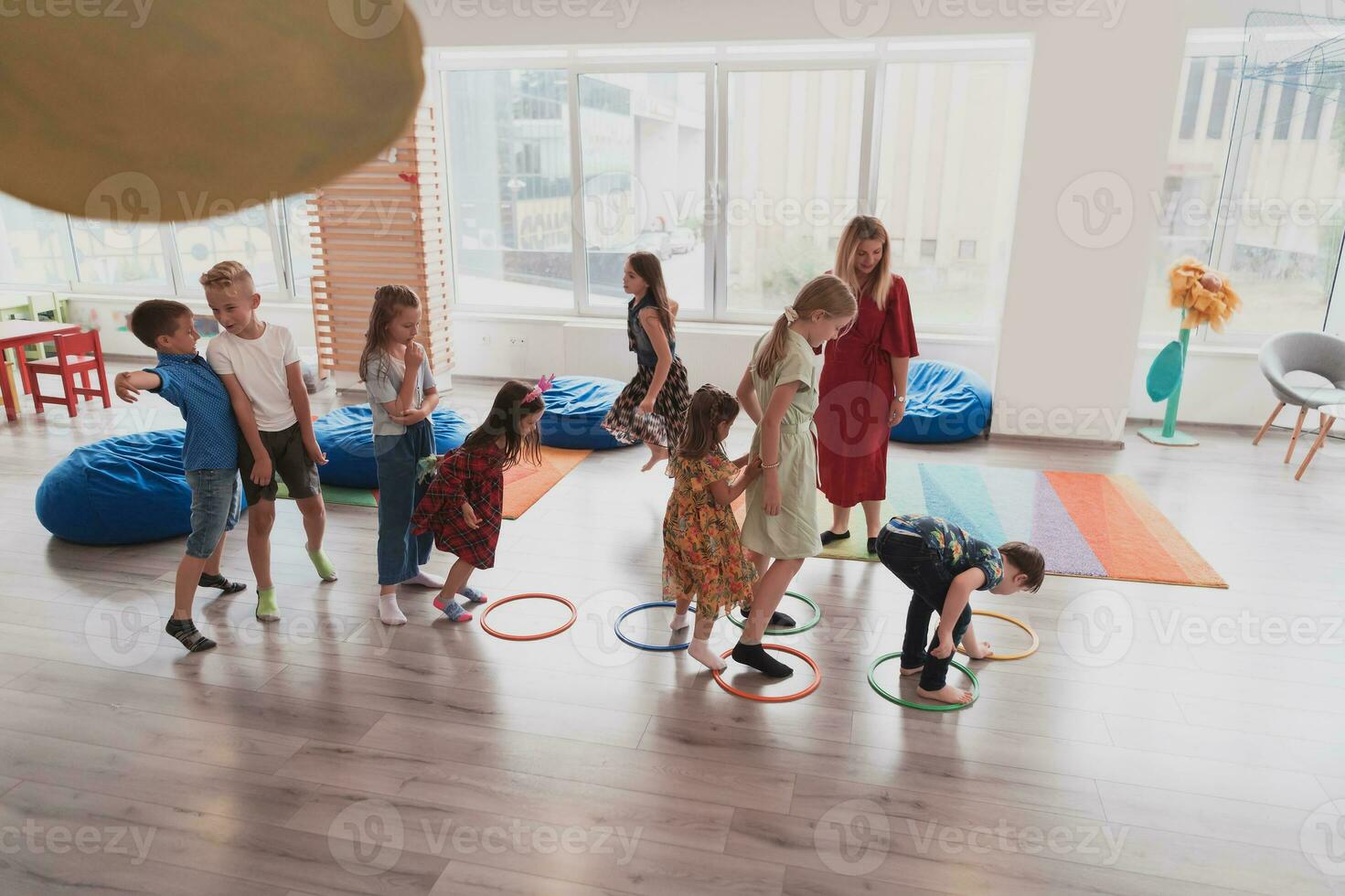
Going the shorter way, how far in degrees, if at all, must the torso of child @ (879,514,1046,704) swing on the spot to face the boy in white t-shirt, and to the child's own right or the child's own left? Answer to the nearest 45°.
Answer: approximately 180°

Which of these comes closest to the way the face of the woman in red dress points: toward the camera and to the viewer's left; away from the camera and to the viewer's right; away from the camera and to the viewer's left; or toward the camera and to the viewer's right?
toward the camera and to the viewer's left

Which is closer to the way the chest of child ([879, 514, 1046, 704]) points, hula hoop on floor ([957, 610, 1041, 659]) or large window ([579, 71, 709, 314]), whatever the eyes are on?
the hula hoop on floor

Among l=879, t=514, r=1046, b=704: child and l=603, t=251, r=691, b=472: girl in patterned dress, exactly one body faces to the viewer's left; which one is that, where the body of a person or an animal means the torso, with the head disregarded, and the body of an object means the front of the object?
the girl in patterned dress

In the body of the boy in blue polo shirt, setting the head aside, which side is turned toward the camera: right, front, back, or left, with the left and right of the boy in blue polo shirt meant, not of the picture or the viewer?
right

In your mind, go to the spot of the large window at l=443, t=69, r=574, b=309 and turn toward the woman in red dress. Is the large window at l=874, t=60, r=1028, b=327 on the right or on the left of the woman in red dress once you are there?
left

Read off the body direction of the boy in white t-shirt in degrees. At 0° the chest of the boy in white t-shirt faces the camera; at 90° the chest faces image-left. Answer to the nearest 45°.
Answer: approximately 0°

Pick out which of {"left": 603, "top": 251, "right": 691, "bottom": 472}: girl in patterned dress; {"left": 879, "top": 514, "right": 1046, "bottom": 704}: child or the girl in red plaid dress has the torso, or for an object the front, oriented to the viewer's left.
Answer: the girl in patterned dress

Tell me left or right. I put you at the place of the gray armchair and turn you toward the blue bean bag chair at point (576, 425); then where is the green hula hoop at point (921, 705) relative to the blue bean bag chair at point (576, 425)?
left

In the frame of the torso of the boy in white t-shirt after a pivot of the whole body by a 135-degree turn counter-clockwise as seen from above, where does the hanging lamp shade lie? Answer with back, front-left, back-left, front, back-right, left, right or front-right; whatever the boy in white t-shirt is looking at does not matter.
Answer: back-right

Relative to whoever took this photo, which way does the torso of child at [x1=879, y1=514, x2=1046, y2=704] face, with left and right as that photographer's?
facing to the right of the viewer

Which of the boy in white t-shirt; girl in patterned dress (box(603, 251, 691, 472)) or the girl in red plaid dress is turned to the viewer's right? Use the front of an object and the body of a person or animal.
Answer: the girl in red plaid dress

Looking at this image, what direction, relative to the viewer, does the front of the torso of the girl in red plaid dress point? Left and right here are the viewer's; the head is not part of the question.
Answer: facing to the right of the viewer

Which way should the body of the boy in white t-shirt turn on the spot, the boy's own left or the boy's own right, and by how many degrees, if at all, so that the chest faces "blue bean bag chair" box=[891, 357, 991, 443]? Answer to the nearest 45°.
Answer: approximately 90° to the boy's own left
